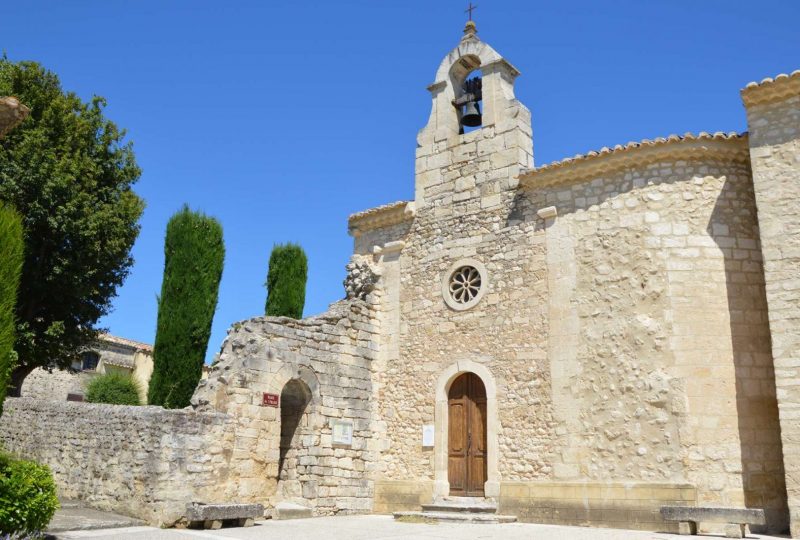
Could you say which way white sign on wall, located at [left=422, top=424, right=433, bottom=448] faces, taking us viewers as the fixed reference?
facing the viewer and to the left of the viewer

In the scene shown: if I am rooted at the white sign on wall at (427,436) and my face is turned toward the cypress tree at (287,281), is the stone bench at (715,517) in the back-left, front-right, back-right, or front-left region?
back-right

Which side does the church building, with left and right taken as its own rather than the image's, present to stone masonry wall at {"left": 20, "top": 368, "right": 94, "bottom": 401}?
right

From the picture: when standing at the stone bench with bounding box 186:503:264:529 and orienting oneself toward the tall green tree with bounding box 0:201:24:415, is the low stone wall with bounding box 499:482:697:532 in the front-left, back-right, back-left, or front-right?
back-right

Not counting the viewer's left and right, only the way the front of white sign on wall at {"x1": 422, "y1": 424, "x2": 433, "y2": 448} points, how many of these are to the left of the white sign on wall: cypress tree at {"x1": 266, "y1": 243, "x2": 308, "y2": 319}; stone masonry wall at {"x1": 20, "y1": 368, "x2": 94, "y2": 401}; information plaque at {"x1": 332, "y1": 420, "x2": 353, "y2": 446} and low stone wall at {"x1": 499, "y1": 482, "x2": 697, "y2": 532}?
1

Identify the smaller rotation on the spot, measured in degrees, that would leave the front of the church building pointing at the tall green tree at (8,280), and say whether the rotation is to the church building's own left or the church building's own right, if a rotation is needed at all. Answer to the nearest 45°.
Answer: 0° — it already faces it

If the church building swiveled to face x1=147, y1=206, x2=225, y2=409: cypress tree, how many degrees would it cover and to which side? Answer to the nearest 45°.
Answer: approximately 90° to its right

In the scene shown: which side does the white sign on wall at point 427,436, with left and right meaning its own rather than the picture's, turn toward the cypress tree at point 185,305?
right

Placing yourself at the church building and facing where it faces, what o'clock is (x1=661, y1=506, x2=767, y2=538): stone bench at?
The stone bench is roughly at 9 o'clock from the church building.

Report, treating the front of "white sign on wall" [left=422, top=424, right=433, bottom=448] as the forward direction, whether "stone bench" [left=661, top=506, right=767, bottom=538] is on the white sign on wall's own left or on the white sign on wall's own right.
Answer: on the white sign on wall's own left
